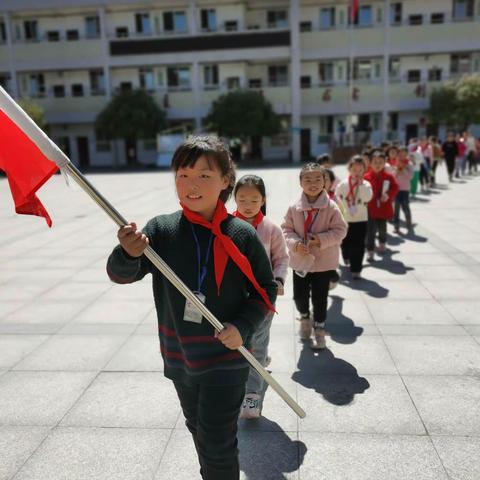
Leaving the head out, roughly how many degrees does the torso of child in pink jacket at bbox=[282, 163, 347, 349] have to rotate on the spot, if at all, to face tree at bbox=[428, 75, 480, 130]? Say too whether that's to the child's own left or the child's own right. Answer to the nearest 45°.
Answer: approximately 180°

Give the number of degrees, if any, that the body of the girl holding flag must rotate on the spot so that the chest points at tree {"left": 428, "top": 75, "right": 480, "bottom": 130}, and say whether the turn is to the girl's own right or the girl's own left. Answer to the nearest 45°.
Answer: approximately 135° to the girl's own left

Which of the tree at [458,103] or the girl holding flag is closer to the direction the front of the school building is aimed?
the girl holding flag

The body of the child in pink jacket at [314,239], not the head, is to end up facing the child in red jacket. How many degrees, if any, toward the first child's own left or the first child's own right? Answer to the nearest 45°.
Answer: approximately 180°

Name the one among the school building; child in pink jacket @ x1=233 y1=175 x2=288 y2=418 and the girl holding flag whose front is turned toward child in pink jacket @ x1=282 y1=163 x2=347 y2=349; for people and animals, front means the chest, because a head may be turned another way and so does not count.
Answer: the school building

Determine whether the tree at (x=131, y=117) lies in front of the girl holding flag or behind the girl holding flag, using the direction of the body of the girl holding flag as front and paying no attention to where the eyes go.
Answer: behind

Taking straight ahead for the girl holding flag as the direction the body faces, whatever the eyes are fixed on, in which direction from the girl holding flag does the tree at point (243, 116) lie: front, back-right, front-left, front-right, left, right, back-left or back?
back

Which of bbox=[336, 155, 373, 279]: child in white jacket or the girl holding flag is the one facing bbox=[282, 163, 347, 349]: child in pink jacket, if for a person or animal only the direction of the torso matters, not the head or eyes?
the child in white jacket

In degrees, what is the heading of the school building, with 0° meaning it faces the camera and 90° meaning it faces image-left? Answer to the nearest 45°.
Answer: approximately 0°

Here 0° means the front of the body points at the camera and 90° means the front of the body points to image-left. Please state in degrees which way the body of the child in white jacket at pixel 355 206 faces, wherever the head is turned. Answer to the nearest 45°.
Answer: approximately 0°

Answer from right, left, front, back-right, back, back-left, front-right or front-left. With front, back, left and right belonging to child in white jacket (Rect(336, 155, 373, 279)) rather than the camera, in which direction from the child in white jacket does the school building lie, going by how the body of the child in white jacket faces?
back
